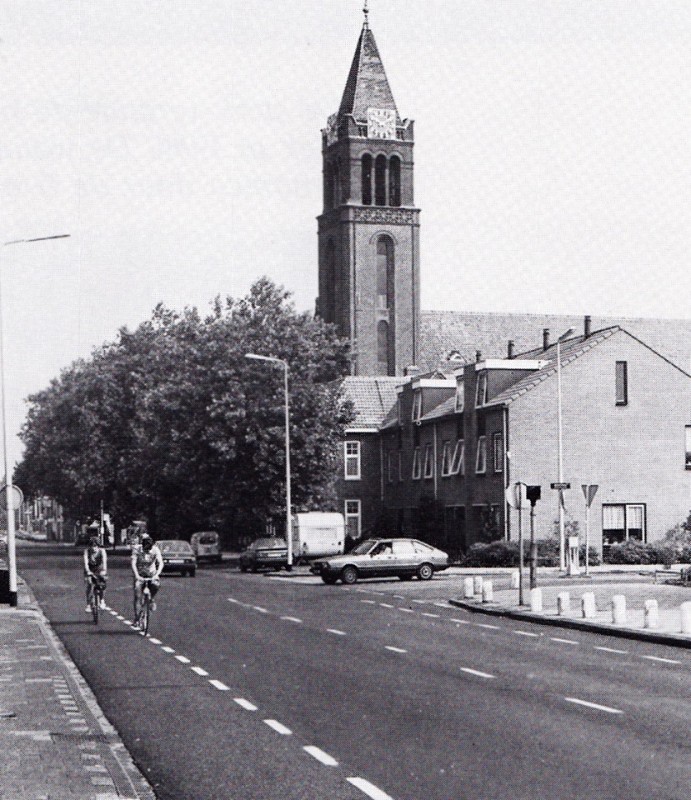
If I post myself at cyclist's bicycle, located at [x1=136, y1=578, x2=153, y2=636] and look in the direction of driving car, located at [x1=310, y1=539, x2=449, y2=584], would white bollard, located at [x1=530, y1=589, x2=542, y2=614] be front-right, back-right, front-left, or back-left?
front-right

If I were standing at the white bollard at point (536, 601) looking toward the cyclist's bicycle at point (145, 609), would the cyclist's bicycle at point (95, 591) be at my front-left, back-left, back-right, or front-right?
front-right

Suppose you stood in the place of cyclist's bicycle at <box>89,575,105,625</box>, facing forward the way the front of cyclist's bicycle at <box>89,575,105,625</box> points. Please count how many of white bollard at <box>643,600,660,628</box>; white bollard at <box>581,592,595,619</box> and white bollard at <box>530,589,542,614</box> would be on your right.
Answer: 0

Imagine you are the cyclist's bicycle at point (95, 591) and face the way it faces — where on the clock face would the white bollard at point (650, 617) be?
The white bollard is roughly at 10 o'clock from the cyclist's bicycle.

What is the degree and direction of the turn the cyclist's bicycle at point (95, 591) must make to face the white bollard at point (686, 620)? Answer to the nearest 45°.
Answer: approximately 45° to its left

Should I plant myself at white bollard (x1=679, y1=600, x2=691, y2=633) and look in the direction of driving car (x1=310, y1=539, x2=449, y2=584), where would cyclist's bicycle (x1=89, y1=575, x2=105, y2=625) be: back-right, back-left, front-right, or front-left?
front-left

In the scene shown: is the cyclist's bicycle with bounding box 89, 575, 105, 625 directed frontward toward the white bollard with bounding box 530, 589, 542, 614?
no

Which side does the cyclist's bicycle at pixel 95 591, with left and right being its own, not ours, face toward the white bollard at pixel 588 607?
left

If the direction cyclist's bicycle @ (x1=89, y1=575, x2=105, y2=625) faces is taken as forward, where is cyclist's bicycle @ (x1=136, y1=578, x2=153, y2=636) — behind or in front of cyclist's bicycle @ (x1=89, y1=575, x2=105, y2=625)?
in front

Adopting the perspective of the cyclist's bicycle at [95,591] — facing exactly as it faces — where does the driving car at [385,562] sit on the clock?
The driving car is roughly at 7 o'clock from the cyclist's bicycle.

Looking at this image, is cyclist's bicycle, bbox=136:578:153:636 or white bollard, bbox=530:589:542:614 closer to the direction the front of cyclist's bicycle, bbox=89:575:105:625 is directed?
the cyclist's bicycle

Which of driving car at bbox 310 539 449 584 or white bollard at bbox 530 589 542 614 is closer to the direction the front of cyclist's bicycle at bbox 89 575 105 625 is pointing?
the white bollard

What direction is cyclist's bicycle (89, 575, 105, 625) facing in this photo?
toward the camera

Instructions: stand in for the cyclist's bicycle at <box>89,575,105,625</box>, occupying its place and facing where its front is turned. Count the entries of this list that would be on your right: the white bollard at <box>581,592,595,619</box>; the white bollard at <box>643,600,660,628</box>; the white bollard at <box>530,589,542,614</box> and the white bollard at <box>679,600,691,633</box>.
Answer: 0
